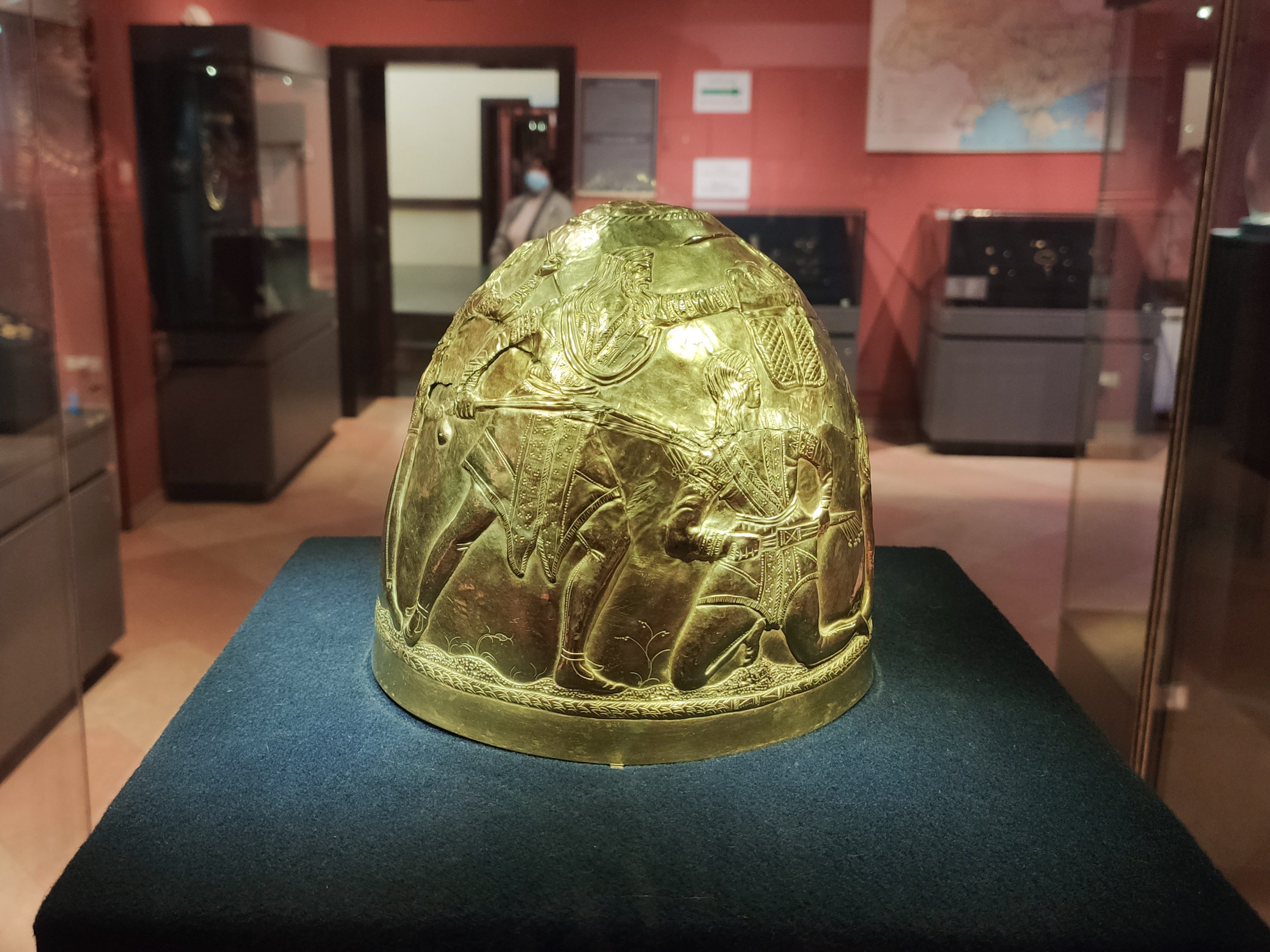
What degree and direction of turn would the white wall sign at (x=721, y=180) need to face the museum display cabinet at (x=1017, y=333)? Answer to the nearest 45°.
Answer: approximately 90° to its left

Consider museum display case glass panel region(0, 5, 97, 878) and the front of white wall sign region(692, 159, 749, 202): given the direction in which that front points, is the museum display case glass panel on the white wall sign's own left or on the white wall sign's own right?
on the white wall sign's own right

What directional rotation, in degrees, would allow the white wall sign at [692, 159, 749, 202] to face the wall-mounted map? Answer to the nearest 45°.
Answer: approximately 90° to its left
